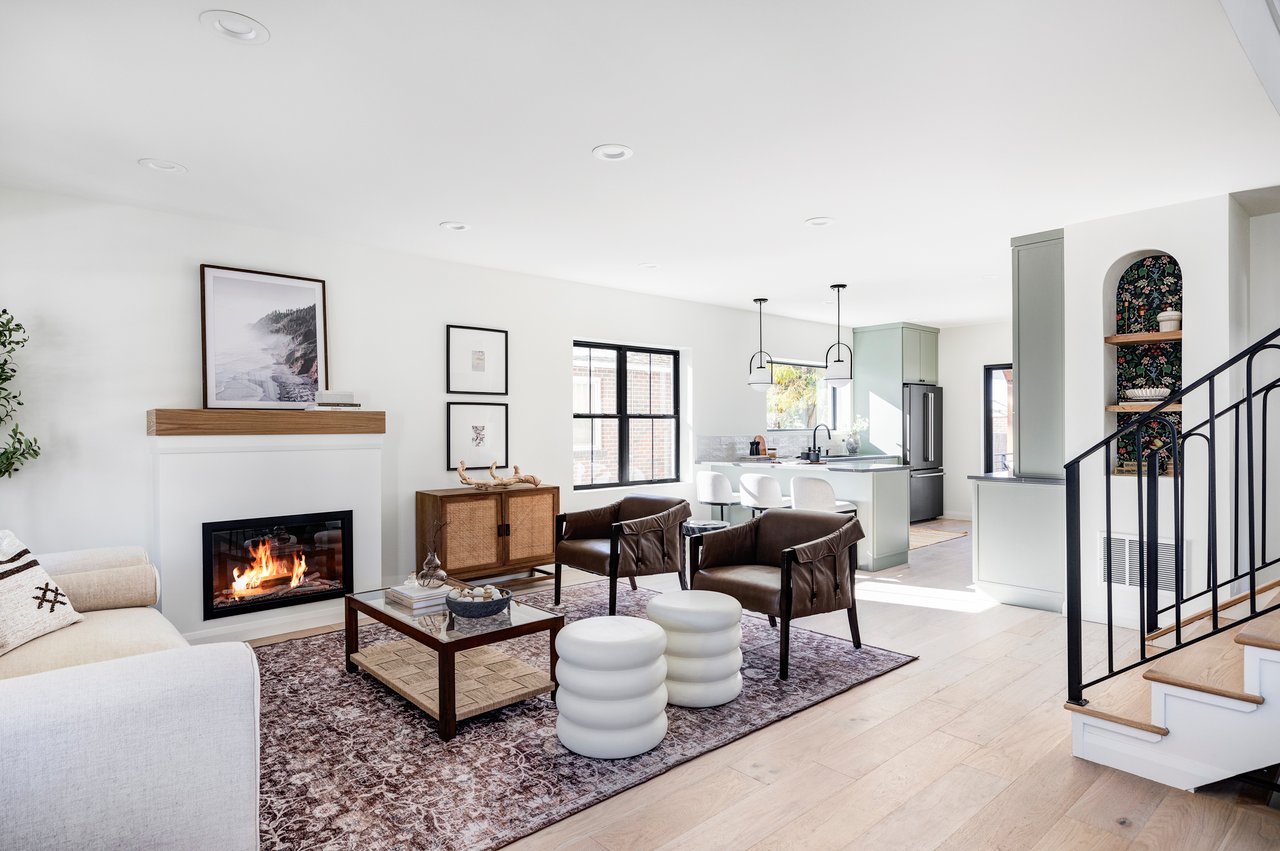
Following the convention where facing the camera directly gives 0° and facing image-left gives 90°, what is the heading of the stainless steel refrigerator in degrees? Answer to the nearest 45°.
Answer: approximately 315°

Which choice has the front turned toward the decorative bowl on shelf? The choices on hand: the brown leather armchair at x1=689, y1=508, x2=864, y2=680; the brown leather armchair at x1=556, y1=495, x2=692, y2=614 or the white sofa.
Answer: the white sofa

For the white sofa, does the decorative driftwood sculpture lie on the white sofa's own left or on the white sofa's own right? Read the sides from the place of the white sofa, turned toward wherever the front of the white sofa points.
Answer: on the white sofa's own left

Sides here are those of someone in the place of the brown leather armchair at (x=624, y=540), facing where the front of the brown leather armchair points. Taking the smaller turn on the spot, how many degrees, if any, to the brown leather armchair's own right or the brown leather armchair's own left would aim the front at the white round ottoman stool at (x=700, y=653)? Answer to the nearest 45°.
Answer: approximately 45° to the brown leather armchair's own left

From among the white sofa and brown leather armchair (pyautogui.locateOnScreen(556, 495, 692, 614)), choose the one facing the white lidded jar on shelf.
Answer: the white sofa

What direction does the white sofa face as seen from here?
to the viewer's right

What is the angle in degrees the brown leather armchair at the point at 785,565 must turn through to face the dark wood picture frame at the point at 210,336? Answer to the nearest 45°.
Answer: approximately 45° to its right

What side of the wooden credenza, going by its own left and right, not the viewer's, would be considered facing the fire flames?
right

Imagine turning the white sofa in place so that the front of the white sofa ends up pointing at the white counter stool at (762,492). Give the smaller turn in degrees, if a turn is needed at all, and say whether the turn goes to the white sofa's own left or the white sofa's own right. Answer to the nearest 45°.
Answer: approximately 45° to the white sofa's own left

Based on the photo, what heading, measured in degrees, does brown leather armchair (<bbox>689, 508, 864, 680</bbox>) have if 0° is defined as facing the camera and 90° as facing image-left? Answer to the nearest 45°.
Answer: approximately 45°

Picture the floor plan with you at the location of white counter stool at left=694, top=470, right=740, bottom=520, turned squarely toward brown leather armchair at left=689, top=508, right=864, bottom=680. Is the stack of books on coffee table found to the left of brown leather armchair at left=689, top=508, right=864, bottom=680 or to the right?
right

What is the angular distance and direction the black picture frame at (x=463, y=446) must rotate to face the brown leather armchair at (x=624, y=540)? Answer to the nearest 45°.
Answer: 0° — it already faces it
